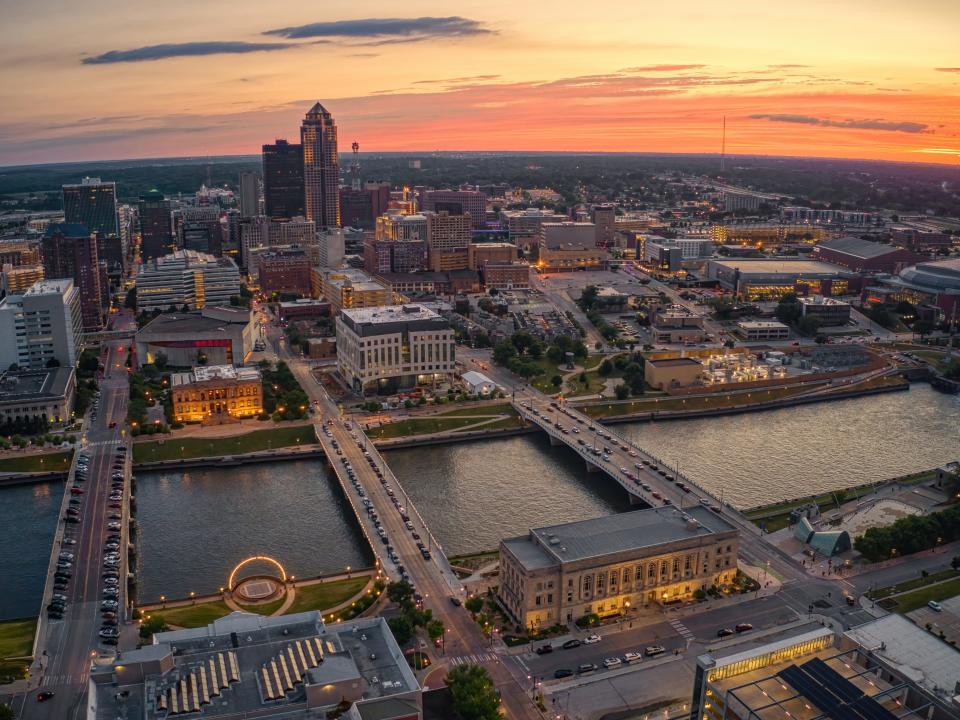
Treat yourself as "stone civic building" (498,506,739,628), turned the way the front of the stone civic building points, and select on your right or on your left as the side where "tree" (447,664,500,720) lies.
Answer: on your right

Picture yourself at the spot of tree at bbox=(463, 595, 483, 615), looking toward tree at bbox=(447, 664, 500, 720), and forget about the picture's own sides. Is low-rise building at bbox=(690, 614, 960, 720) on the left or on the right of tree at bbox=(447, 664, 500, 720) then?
left

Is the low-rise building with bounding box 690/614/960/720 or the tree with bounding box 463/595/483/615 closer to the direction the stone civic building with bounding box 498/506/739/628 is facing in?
the low-rise building

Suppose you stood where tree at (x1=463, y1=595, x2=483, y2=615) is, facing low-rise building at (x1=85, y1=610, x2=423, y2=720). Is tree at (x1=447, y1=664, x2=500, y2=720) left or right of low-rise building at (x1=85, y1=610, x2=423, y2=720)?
left

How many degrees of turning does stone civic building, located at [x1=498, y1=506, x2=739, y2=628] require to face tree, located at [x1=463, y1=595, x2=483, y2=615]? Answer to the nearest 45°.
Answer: approximately 90° to its right

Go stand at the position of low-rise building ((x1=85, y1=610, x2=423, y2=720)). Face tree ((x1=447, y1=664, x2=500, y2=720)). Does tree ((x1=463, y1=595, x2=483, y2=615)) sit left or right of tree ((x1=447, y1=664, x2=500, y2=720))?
left

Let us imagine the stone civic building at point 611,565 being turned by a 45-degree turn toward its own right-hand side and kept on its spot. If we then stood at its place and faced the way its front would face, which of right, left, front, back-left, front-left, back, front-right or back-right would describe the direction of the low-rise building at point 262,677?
front-right

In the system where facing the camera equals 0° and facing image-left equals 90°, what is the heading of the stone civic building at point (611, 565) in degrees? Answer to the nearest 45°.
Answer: approximately 315°
